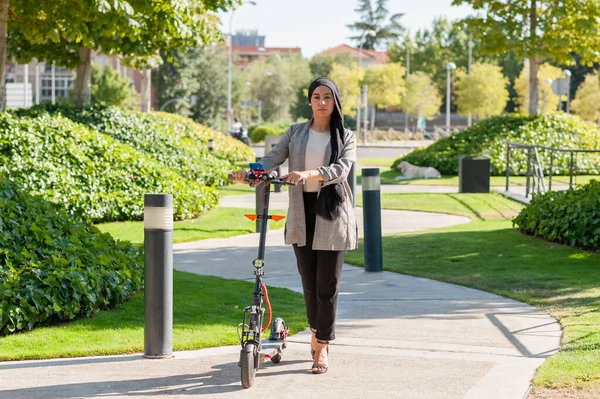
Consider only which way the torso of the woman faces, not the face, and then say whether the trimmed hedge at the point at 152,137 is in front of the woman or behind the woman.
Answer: behind

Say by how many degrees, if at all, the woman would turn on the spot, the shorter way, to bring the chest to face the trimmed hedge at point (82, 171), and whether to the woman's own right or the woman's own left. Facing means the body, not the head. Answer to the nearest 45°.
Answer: approximately 180°

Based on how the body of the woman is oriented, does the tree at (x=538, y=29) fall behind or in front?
behind

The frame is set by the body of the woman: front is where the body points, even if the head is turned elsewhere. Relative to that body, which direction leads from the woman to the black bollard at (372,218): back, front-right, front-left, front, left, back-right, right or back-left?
back

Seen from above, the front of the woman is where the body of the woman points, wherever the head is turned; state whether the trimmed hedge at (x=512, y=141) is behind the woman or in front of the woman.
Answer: behind

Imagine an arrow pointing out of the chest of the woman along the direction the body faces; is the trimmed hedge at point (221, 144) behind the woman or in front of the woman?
behind

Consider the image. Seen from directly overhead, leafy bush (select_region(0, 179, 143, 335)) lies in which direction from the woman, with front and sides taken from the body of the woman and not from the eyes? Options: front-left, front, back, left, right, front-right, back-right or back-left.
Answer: back-right

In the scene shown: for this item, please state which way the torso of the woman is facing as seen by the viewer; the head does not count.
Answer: toward the camera
